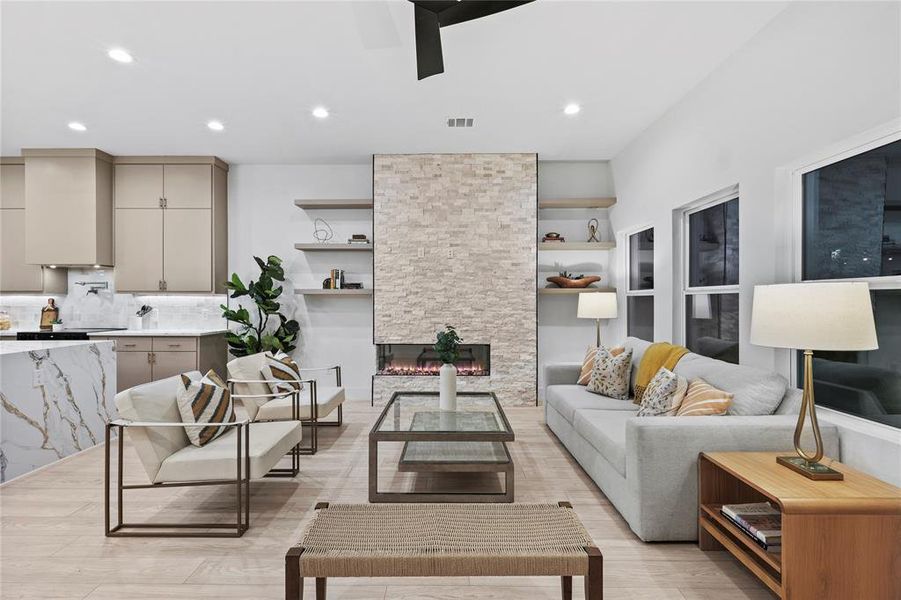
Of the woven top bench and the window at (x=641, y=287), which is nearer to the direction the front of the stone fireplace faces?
the woven top bench

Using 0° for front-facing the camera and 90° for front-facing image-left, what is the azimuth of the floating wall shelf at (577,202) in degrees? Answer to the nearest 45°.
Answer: approximately 0°

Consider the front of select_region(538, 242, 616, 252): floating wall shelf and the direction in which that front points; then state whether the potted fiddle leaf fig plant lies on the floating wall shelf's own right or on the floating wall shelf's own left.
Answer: on the floating wall shelf's own right

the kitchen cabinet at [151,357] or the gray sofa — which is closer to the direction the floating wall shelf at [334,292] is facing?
the gray sofa

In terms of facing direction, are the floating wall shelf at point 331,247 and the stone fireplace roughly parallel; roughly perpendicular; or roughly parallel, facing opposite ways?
roughly parallel

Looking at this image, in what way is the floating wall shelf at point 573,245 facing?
toward the camera

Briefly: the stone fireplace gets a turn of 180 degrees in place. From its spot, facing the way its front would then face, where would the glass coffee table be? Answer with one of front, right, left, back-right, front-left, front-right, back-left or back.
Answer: back

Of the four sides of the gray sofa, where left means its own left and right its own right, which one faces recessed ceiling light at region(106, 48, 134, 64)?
front

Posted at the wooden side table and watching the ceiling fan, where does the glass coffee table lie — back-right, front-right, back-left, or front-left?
front-right

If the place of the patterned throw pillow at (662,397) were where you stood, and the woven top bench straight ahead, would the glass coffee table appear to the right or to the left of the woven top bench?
right

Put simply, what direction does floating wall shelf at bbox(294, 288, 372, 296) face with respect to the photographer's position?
facing the viewer

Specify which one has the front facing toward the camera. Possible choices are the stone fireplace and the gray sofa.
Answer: the stone fireplace

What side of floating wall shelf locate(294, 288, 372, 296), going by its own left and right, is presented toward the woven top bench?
front

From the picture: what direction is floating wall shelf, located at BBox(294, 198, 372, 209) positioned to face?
toward the camera

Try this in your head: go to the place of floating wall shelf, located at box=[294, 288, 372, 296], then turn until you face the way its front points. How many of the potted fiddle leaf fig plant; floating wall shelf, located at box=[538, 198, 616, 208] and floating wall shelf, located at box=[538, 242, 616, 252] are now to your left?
2

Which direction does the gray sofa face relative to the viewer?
to the viewer's left
